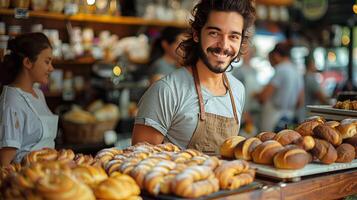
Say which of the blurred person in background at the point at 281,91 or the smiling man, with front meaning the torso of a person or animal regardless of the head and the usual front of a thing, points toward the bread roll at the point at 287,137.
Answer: the smiling man

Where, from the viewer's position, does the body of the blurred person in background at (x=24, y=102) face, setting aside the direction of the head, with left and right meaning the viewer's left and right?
facing to the right of the viewer

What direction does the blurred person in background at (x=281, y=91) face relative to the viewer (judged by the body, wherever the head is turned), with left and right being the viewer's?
facing away from the viewer and to the left of the viewer

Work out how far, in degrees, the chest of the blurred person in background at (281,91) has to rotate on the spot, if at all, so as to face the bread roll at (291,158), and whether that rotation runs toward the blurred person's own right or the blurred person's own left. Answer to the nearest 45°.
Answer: approximately 135° to the blurred person's own left

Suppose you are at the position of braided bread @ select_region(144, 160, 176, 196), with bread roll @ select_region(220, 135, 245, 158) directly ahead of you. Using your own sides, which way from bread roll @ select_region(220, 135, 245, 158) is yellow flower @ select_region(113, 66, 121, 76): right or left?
left

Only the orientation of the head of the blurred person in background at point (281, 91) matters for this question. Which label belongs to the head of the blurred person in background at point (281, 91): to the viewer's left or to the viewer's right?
to the viewer's left

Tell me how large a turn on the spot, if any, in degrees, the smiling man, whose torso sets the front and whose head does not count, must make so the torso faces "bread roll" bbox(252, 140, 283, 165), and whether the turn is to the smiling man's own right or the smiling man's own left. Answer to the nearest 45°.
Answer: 0° — they already face it

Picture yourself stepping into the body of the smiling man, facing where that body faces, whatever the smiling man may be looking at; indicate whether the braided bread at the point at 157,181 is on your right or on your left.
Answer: on your right

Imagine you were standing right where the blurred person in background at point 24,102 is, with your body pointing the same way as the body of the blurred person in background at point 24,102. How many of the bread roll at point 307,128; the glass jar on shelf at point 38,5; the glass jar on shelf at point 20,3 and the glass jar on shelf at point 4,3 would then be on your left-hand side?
3

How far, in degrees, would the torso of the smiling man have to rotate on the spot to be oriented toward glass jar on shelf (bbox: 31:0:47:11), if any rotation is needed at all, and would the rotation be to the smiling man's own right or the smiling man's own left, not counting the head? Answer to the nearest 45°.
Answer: approximately 180°

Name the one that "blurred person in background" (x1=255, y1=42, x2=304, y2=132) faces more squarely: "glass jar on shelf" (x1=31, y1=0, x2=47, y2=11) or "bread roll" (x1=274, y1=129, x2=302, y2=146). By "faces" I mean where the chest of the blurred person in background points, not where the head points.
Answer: the glass jar on shelf

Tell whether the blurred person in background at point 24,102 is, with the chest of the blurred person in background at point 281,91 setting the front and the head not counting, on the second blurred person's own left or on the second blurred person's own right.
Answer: on the second blurred person's own left

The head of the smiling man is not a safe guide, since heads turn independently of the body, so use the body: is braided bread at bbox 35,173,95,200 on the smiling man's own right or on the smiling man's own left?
on the smiling man's own right

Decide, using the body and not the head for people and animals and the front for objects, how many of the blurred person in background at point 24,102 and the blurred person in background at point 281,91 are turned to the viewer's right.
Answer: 1

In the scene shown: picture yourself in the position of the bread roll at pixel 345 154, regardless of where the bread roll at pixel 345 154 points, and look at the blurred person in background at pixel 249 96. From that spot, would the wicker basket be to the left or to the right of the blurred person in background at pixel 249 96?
left

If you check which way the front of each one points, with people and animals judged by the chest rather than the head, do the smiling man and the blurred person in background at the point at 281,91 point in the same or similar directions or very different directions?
very different directions

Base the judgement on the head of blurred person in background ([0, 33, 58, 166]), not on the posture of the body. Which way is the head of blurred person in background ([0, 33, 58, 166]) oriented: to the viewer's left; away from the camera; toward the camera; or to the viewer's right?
to the viewer's right
